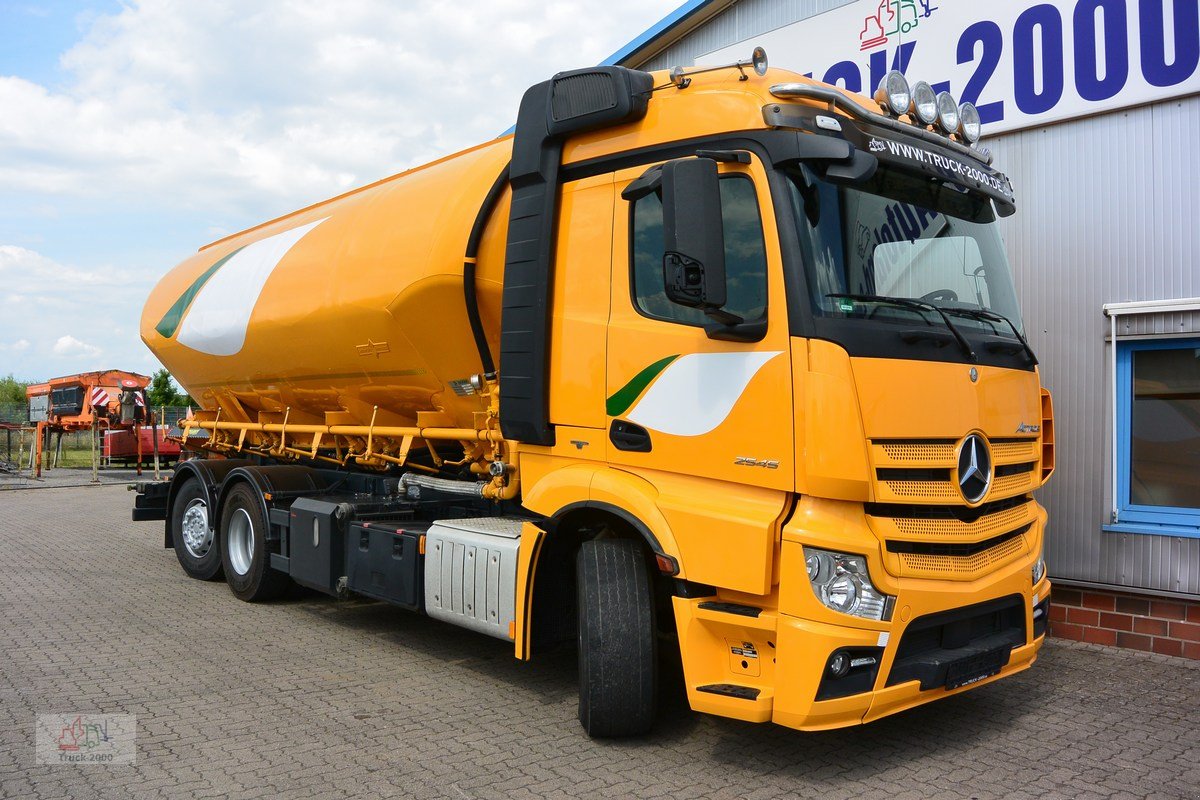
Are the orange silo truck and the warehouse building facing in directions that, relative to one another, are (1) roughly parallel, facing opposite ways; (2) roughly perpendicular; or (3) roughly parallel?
roughly perpendicular

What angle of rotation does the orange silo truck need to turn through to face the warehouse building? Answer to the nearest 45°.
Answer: approximately 90° to its left

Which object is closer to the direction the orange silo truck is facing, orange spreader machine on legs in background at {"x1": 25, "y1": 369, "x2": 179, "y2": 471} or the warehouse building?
the warehouse building

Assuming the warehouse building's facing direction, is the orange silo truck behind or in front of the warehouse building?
in front

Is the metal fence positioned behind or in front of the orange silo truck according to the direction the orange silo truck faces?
behind

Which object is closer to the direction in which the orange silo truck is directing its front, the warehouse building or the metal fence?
the warehouse building

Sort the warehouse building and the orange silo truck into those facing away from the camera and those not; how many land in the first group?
0

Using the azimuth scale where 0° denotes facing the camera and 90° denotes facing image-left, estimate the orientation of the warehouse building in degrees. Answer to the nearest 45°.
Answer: approximately 45°

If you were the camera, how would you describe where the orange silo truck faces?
facing the viewer and to the right of the viewer

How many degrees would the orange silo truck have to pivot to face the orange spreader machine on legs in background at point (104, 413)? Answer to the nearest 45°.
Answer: approximately 180°
